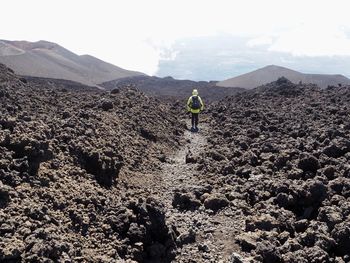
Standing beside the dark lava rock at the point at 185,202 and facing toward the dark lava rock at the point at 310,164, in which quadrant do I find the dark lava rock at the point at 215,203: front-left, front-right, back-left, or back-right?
front-right

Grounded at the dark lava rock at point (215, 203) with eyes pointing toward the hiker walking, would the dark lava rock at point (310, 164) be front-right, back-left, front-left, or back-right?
front-right

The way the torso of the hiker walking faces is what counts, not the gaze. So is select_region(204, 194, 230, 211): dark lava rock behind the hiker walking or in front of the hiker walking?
behind

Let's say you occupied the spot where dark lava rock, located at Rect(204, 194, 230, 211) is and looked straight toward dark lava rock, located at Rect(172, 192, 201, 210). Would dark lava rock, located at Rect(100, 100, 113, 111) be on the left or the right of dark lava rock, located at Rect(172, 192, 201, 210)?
right

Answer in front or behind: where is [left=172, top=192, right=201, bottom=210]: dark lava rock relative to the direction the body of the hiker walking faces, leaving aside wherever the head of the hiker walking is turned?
behind

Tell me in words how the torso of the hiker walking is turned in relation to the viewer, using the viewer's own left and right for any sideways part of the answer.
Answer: facing away from the viewer
